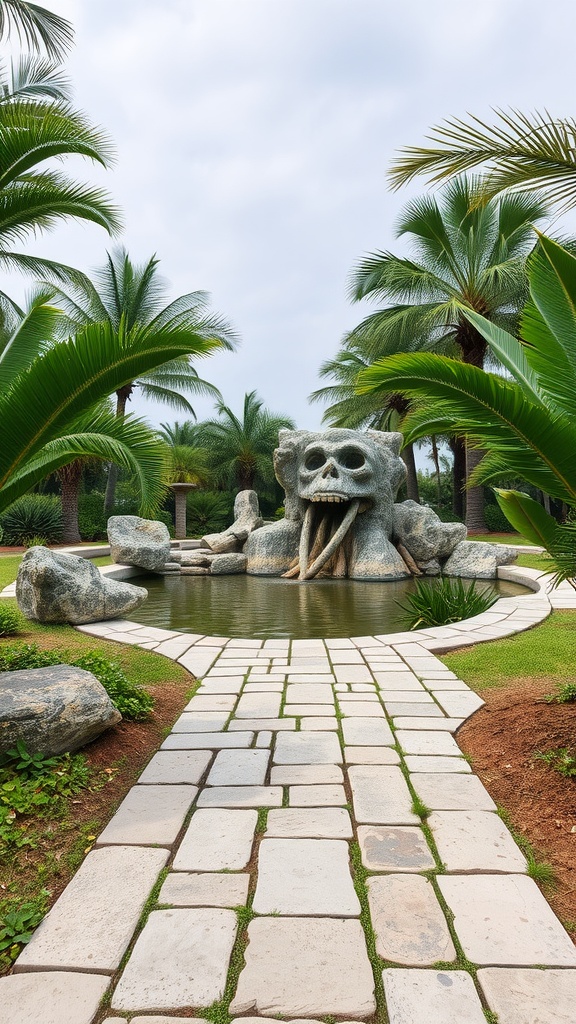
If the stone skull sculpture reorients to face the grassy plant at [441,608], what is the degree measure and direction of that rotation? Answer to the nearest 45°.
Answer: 0° — it already faces it

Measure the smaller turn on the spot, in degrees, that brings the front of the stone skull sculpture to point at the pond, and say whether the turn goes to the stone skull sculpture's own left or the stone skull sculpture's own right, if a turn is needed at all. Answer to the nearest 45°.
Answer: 0° — it already faces it

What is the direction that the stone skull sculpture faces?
toward the camera

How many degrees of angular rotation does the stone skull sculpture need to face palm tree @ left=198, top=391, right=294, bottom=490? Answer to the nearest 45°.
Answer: approximately 180°

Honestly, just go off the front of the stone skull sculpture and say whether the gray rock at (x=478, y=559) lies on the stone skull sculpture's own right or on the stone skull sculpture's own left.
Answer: on the stone skull sculpture's own left

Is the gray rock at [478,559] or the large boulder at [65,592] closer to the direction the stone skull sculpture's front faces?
the large boulder

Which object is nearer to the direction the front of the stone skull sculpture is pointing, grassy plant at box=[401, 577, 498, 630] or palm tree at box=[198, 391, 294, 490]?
the grassy plant

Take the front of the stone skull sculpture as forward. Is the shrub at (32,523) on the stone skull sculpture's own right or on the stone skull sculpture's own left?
on the stone skull sculpture's own right

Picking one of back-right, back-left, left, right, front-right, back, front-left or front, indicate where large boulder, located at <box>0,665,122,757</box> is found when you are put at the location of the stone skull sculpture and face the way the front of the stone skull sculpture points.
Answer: front

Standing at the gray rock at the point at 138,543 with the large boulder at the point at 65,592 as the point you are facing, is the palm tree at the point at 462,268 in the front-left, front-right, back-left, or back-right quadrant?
back-left
